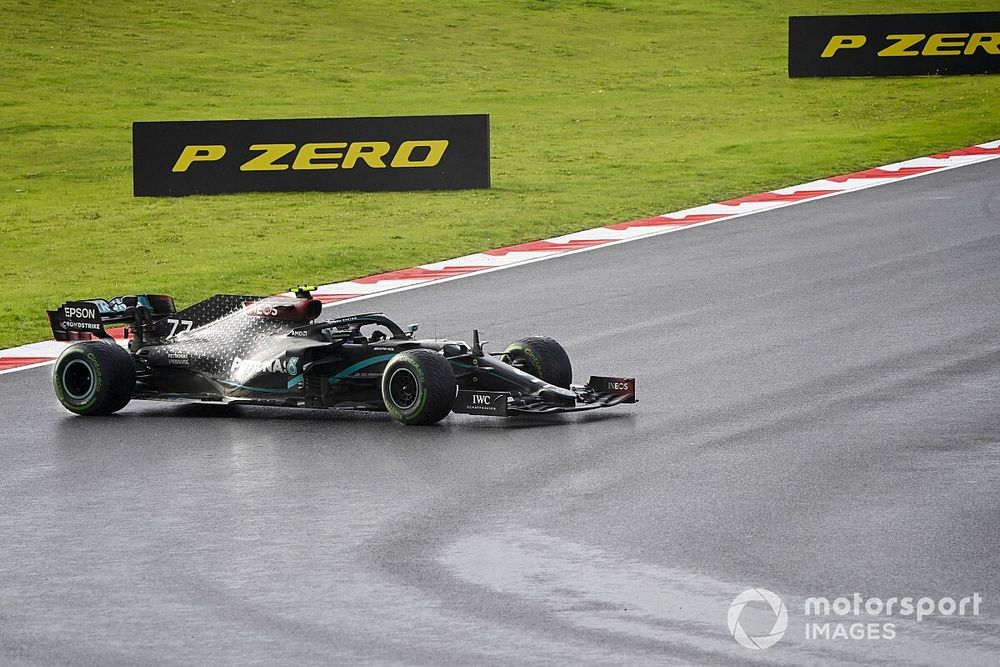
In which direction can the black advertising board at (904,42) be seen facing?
toward the camera

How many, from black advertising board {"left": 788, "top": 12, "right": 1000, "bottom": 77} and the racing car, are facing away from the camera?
0

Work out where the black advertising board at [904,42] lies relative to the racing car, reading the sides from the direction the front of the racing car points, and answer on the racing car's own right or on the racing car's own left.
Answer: on the racing car's own left

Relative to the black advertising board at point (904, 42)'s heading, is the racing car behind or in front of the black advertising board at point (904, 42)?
in front
